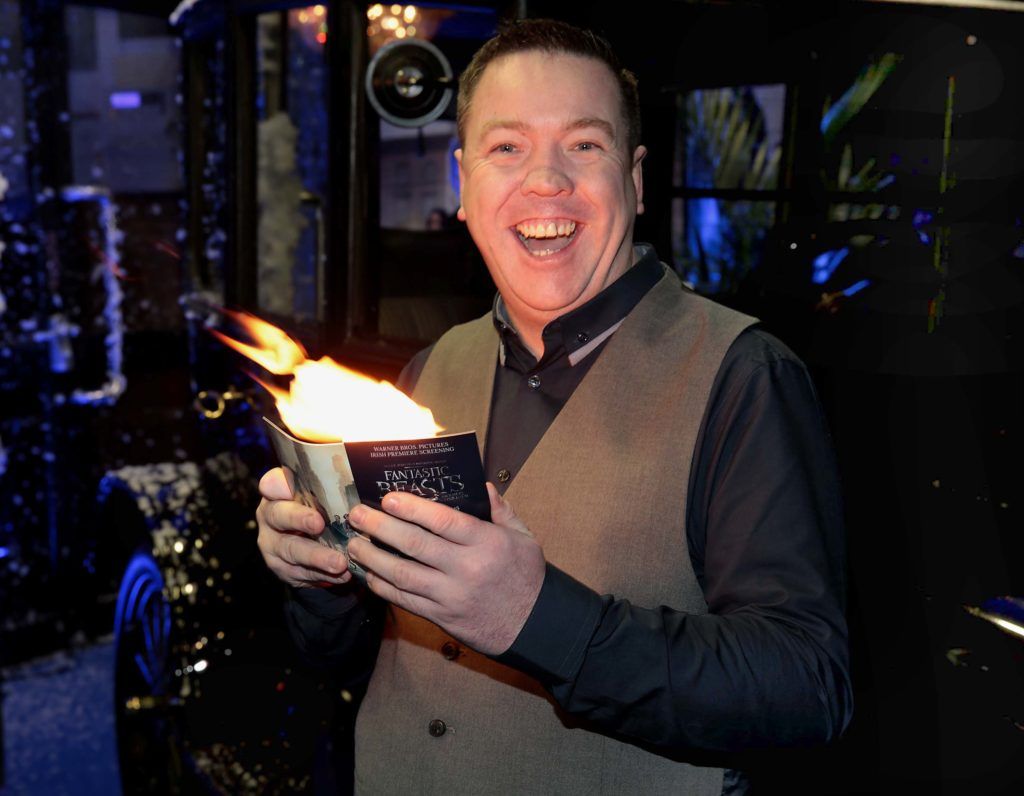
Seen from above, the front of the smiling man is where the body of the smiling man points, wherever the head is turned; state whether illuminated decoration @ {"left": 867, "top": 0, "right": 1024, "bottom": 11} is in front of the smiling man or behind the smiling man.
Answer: behind

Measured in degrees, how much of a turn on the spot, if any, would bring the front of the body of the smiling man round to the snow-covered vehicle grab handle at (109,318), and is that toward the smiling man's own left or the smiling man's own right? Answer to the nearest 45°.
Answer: approximately 90° to the smiling man's own right

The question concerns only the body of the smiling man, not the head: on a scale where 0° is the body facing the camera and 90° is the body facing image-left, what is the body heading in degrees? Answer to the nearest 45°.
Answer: approximately 45°

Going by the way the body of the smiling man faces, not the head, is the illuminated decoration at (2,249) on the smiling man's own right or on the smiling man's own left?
on the smiling man's own right

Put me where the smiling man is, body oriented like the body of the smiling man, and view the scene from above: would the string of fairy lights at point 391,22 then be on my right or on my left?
on my right
